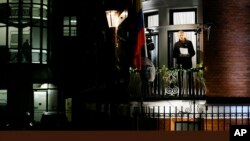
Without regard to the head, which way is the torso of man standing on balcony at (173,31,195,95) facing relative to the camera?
toward the camera

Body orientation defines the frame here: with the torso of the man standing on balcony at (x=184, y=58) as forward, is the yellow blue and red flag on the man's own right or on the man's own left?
on the man's own right
